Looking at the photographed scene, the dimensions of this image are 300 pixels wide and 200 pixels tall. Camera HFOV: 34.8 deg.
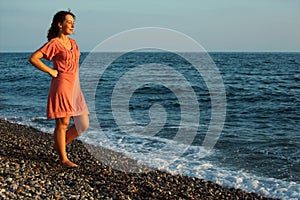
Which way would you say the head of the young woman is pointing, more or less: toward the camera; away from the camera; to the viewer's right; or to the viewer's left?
to the viewer's right

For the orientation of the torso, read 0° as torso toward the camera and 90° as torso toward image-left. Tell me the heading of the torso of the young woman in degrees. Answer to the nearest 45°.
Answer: approximately 315°
